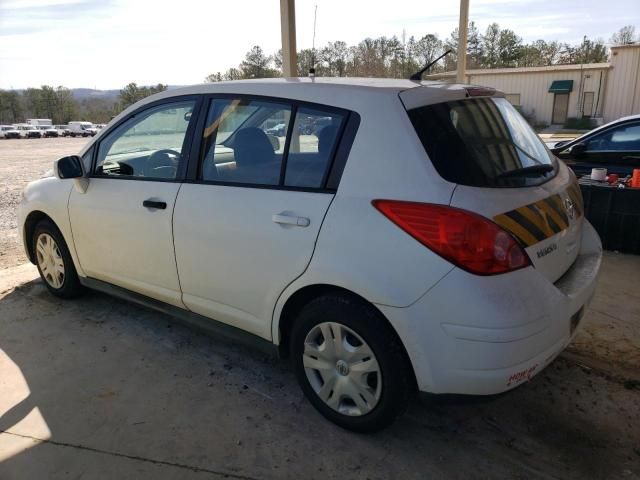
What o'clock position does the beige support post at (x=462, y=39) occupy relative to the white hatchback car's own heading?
The beige support post is roughly at 2 o'clock from the white hatchback car.

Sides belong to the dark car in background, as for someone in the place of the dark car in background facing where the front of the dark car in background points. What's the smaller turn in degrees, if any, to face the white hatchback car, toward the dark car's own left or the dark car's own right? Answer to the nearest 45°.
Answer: approximately 90° to the dark car's own left

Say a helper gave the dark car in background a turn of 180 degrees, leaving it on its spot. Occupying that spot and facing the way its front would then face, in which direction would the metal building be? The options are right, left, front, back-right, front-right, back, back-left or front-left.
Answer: left

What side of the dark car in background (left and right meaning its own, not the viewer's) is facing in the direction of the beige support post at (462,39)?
front

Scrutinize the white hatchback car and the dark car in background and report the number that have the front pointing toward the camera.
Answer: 0

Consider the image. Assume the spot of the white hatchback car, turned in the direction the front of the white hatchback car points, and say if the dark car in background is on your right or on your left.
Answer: on your right

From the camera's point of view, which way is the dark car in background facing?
to the viewer's left

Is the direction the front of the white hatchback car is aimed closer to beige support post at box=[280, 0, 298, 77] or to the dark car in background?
the beige support post

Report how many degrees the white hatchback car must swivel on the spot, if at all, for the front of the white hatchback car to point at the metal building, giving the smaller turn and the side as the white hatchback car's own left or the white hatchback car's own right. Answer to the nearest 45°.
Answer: approximately 90° to the white hatchback car's own right

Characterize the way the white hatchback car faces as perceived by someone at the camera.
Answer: facing away from the viewer and to the left of the viewer

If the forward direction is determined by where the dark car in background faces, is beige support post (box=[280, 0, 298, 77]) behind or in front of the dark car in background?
in front

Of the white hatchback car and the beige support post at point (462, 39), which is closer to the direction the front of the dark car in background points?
the beige support post
